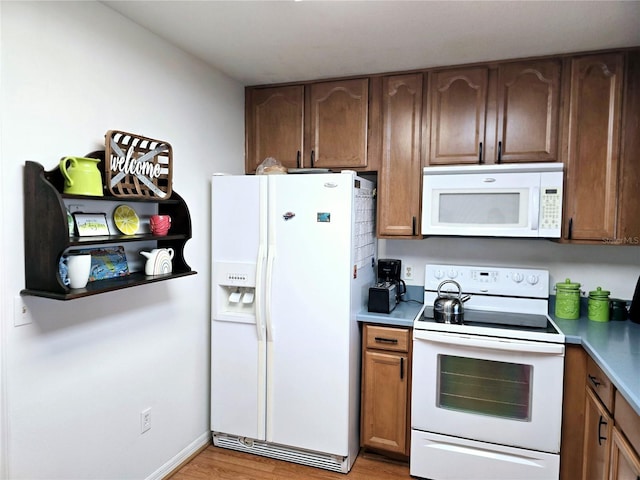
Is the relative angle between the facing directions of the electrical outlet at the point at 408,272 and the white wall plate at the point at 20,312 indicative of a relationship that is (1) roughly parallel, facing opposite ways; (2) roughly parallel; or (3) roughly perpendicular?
roughly perpendicular

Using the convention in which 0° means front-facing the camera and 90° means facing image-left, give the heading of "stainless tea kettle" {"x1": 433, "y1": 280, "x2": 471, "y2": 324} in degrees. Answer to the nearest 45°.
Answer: approximately 270°

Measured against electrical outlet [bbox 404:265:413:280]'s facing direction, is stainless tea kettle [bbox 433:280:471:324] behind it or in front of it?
in front

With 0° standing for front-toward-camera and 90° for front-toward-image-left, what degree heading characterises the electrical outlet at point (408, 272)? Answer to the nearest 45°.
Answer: approximately 0°

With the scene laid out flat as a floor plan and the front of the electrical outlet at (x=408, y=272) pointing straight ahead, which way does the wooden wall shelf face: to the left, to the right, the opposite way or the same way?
to the left

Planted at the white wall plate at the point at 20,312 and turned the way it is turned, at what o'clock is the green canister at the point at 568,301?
The green canister is roughly at 11 o'clock from the white wall plate.

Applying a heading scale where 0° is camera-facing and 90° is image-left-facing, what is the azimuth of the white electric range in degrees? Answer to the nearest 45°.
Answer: approximately 0°

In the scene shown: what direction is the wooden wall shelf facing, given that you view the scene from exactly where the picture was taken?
facing the viewer and to the right of the viewer

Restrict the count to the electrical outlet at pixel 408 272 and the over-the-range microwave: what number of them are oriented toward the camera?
2

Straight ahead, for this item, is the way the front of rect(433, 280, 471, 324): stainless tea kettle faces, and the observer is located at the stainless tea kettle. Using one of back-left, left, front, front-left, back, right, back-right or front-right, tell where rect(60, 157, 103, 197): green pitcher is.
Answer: back-right
